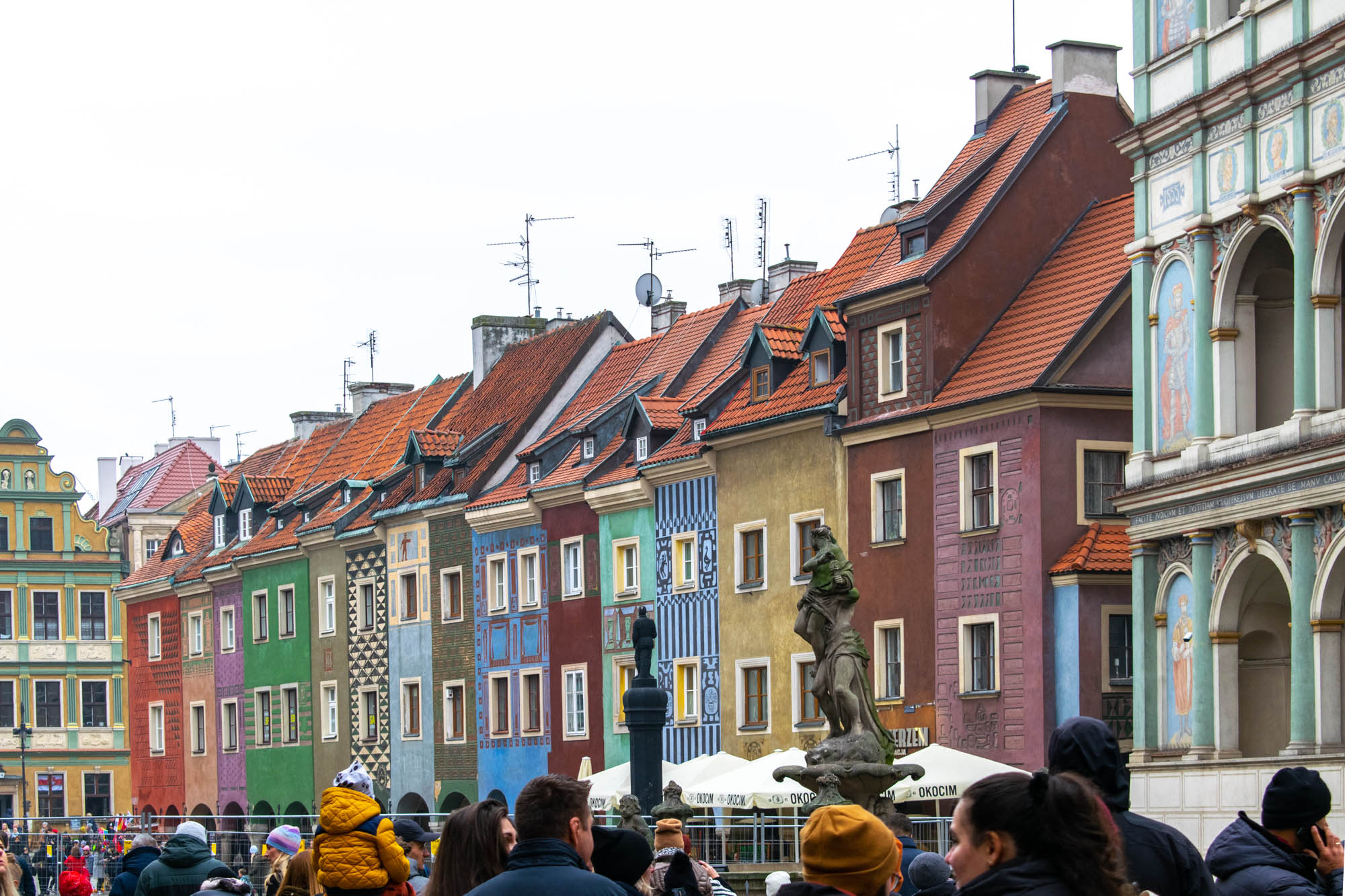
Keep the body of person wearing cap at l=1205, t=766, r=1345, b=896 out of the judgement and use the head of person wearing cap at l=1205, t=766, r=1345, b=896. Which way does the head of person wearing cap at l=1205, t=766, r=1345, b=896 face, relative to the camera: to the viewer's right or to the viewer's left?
to the viewer's right

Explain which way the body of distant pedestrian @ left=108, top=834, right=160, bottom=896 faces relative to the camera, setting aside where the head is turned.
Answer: away from the camera

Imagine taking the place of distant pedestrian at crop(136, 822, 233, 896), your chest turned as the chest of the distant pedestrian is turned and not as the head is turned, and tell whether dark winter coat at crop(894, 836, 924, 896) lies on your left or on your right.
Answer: on your right

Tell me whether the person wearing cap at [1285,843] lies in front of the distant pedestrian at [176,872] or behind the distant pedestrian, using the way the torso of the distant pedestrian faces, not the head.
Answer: behind

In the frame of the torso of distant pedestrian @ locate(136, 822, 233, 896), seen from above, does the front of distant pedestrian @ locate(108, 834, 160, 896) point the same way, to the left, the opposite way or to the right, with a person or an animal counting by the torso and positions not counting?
the same way

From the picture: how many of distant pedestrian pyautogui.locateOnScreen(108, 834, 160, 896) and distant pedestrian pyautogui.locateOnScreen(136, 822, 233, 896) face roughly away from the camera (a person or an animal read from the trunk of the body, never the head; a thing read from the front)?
2

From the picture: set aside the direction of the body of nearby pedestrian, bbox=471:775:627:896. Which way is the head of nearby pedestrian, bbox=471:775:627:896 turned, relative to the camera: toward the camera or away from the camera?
away from the camera

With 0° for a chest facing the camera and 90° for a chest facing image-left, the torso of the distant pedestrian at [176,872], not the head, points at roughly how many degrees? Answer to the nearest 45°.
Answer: approximately 180°

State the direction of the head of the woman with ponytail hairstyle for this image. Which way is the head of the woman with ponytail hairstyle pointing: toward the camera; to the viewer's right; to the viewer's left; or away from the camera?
to the viewer's left

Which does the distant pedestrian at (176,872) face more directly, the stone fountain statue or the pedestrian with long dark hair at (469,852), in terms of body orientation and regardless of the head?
the stone fountain statue

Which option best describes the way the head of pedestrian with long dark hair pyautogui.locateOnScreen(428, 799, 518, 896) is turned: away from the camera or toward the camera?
away from the camera

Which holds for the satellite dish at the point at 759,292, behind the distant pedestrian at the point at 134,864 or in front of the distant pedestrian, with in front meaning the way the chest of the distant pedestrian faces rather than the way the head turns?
in front
